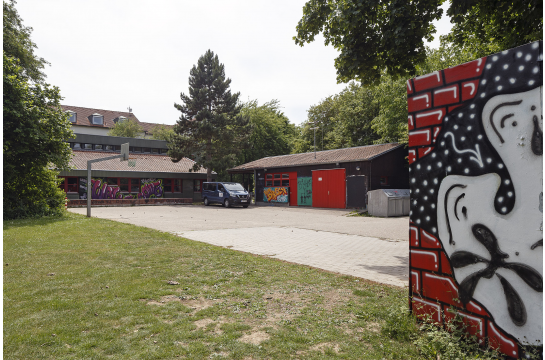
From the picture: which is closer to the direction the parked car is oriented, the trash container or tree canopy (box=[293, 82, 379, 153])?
the trash container

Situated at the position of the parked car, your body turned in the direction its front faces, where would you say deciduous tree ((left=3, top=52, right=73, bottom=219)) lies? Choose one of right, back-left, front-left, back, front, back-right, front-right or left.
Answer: right

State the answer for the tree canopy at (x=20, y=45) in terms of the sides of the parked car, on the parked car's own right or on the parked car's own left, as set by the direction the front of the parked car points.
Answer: on the parked car's own right
